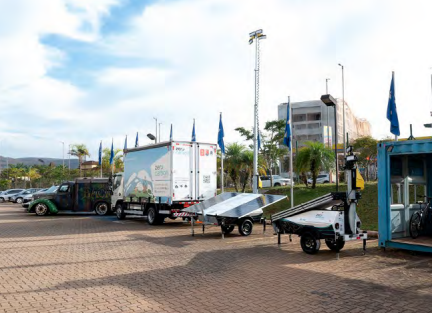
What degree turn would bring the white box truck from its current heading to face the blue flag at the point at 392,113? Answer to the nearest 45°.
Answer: approximately 180°

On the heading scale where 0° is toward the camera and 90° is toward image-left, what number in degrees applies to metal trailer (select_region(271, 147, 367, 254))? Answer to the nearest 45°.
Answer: approximately 135°

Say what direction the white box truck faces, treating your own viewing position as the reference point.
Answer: facing away from the viewer and to the left of the viewer

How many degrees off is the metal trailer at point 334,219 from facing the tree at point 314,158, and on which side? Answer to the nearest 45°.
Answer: approximately 45° to its right

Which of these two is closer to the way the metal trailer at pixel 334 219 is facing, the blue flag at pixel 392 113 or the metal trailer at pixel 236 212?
the metal trailer

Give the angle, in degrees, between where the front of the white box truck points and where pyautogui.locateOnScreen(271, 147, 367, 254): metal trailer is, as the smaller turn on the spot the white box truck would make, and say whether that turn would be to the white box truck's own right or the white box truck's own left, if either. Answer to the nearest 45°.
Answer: approximately 180°

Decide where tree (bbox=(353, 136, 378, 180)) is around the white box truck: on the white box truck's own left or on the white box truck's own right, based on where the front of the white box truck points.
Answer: on the white box truck's own right
